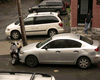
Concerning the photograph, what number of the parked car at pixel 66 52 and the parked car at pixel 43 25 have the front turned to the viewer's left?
2

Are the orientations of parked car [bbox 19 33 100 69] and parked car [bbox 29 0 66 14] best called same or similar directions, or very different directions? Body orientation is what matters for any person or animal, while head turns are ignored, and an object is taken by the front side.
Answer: same or similar directions

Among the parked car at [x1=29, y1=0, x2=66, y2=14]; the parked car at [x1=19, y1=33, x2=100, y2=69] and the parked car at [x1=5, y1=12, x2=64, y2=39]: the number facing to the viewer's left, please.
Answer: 3

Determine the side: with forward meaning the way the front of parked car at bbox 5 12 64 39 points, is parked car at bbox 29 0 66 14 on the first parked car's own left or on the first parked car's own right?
on the first parked car's own right

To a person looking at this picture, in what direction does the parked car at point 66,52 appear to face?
facing to the left of the viewer

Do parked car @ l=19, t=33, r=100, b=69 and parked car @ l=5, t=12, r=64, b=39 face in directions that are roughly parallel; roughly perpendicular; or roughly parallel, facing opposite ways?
roughly parallel

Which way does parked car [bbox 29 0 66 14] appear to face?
to the viewer's left

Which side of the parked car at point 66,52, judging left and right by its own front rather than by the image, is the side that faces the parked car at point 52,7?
right

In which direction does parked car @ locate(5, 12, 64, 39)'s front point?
to the viewer's left
